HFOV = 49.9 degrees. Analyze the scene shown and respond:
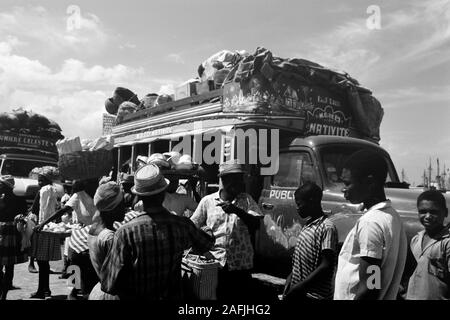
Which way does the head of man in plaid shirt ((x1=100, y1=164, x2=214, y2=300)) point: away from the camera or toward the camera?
away from the camera

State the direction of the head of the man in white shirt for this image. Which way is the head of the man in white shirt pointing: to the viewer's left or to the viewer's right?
to the viewer's left

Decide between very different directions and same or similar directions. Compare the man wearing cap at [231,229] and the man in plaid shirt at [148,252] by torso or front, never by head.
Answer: very different directions

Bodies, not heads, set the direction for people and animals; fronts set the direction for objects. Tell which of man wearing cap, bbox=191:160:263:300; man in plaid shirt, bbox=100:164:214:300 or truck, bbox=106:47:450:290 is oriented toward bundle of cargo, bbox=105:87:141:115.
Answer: the man in plaid shirt

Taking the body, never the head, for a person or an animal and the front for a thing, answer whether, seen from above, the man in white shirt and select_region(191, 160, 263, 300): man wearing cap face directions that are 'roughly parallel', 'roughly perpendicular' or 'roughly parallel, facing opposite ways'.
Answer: roughly perpendicular

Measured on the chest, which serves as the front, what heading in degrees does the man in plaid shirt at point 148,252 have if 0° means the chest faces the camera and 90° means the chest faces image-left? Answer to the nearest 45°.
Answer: approximately 180°

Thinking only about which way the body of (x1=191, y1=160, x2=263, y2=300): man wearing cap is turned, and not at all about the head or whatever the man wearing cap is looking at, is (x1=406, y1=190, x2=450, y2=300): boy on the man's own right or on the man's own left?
on the man's own left

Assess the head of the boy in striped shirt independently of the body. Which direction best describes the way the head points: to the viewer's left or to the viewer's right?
to the viewer's left

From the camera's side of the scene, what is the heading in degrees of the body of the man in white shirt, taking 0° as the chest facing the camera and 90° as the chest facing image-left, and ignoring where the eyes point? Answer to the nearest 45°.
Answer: approximately 90°
